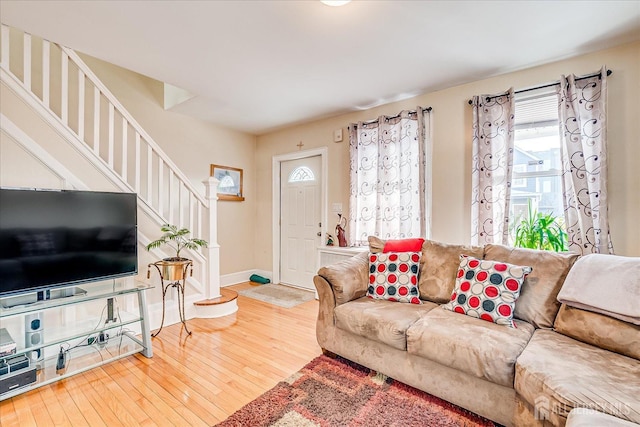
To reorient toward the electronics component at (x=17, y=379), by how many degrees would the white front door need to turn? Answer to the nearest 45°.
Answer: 0° — it already faces it

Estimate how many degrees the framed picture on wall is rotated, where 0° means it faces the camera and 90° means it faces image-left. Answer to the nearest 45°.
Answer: approximately 315°

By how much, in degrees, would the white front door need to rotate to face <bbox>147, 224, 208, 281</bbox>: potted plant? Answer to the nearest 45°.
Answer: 0° — it already faces it

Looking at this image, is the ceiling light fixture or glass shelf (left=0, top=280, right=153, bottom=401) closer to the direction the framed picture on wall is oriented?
the ceiling light fixture

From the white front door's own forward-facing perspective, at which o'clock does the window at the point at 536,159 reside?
The window is roughly at 9 o'clock from the white front door.

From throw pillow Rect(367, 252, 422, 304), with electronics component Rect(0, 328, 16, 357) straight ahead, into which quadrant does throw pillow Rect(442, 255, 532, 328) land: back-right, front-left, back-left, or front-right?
back-left

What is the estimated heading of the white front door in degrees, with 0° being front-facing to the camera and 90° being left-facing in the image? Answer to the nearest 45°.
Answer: approximately 45°

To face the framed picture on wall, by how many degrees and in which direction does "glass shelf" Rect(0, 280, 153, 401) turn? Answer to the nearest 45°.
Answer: approximately 90° to its left
